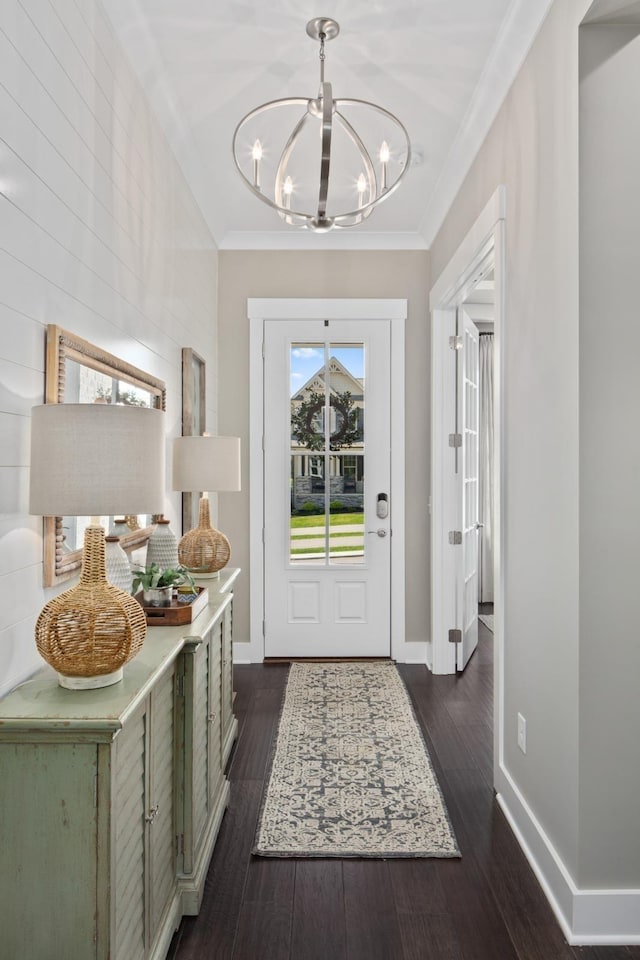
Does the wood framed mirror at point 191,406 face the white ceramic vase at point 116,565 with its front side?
no

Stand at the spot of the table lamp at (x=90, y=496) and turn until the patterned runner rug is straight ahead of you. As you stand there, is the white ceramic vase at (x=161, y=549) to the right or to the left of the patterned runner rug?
left

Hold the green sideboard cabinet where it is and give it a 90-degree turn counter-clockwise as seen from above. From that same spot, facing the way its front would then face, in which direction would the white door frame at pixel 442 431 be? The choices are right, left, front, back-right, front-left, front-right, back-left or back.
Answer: front-right

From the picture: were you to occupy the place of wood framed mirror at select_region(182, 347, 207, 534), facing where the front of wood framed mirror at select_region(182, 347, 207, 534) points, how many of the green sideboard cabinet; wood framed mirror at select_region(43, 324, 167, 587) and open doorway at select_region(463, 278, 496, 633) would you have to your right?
2

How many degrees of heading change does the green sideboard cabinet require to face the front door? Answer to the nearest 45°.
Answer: approximately 45° to its left

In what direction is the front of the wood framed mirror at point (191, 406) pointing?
to the viewer's right

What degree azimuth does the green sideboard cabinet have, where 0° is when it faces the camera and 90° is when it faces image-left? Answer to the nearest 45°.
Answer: approximately 270°

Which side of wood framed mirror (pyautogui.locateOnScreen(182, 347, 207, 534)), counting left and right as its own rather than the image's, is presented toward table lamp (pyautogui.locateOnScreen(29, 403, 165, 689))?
right

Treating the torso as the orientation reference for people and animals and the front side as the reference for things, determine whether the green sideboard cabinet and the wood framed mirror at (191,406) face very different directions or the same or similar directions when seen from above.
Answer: same or similar directions

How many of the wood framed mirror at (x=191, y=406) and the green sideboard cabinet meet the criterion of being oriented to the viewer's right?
2

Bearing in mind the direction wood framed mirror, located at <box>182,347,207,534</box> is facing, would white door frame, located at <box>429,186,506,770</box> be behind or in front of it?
in front

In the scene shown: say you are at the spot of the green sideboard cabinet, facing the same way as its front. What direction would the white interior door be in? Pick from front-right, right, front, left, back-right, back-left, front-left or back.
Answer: front-left

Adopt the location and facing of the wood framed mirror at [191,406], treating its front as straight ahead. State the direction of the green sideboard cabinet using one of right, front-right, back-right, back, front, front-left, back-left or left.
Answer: right

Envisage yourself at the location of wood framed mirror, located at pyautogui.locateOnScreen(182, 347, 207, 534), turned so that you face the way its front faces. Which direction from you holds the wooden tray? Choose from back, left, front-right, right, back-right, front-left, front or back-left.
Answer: right

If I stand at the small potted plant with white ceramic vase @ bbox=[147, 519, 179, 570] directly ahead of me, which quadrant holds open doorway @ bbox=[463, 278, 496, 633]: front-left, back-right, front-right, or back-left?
front-right
